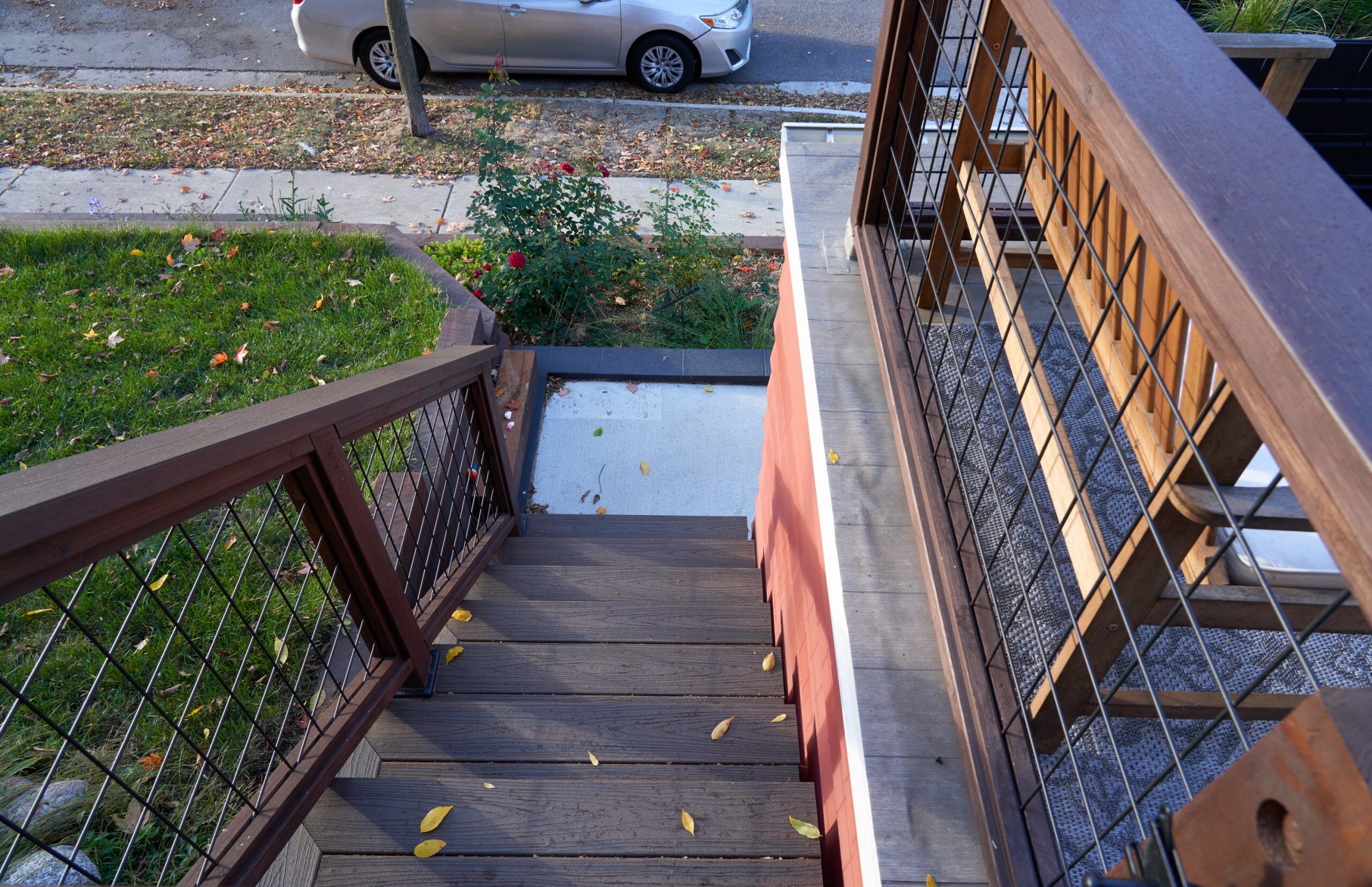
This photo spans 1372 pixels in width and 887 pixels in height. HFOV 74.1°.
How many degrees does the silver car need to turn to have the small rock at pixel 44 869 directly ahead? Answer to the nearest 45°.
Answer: approximately 90° to its right

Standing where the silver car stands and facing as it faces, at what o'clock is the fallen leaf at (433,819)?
The fallen leaf is roughly at 3 o'clock from the silver car.

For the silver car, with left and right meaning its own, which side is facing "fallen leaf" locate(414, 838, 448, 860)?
right

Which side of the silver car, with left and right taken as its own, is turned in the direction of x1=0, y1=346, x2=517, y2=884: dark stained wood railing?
right

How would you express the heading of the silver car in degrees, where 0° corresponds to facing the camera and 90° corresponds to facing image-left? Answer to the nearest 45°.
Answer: approximately 270°

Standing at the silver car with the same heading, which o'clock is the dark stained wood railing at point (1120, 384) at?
The dark stained wood railing is roughly at 3 o'clock from the silver car.
